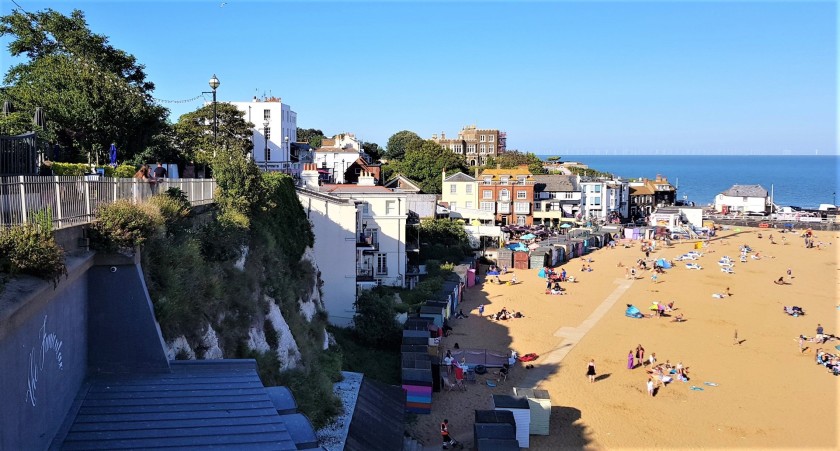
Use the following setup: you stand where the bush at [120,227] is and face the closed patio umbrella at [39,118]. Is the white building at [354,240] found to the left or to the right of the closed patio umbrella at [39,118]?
right

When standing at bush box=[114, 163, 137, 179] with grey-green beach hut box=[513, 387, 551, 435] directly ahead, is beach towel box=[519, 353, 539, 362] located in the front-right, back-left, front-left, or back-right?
front-left

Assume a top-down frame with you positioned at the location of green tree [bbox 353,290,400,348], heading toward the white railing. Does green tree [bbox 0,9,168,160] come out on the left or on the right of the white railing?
right

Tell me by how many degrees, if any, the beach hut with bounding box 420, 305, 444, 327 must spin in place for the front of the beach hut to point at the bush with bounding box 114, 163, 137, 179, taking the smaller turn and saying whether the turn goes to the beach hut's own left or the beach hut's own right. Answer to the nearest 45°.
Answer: approximately 135° to the beach hut's own right

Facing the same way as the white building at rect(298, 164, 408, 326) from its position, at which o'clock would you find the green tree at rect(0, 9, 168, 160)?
The green tree is roughly at 3 o'clock from the white building.

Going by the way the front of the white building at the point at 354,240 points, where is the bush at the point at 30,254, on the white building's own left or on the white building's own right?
on the white building's own right

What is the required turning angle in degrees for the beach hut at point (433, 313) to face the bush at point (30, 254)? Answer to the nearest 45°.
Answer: approximately 90° to its right

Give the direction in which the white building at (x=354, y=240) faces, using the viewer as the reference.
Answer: facing the viewer and to the right of the viewer

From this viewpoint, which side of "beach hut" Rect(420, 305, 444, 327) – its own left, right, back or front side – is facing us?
right

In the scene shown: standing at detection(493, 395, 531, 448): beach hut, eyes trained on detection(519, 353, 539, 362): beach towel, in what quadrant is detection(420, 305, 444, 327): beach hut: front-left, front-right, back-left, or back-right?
front-left

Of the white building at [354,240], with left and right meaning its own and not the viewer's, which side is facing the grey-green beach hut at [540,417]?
front

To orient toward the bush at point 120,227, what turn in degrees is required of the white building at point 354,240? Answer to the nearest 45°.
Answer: approximately 45° to its right

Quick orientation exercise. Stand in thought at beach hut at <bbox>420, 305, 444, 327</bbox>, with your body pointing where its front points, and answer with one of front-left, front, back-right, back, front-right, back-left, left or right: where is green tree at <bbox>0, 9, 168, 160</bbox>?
back-right

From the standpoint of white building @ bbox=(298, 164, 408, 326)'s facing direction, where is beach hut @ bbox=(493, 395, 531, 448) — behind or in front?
in front

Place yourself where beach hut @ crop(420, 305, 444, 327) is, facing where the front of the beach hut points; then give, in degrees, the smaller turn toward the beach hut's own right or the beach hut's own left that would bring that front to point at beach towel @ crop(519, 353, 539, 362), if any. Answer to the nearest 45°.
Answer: approximately 45° to the beach hut's own right

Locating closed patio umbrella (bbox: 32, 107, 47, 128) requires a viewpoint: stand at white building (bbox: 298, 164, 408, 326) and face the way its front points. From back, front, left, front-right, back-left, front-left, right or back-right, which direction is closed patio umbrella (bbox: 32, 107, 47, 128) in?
right

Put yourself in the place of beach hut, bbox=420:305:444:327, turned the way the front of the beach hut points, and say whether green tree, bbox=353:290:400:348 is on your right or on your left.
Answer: on your right

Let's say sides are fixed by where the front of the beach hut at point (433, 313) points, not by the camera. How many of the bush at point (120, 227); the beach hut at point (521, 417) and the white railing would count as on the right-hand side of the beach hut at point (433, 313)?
3
